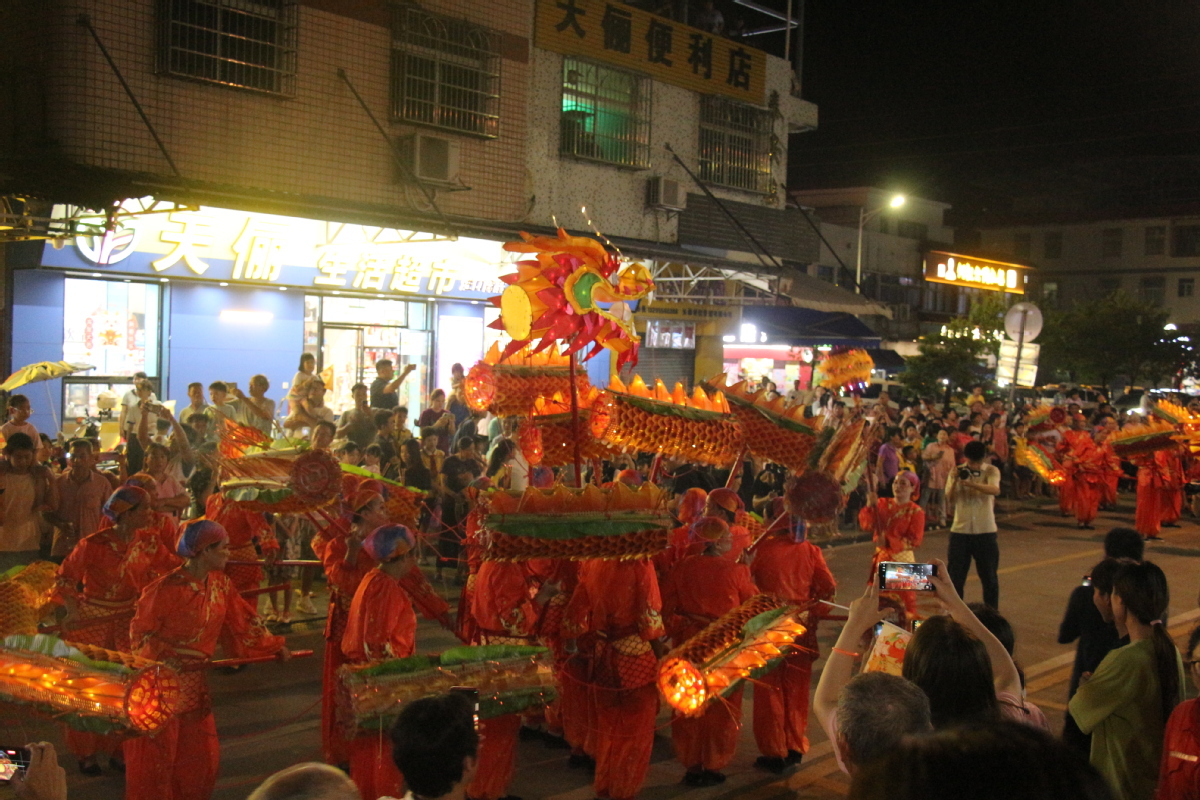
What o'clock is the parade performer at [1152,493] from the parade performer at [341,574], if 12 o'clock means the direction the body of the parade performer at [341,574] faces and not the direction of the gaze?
the parade performer at [1152,493] is roughly at 11 o'clock from the parade performer at [341,574].

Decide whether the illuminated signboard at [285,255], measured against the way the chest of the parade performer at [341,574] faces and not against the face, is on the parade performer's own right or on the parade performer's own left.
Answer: on the parade performer's own left

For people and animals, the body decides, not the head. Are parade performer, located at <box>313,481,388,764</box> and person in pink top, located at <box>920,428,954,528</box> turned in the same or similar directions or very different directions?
very different directions

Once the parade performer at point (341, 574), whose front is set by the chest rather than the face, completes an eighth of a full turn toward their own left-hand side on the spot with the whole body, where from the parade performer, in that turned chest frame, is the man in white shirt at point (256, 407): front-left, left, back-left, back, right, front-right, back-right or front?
front-left

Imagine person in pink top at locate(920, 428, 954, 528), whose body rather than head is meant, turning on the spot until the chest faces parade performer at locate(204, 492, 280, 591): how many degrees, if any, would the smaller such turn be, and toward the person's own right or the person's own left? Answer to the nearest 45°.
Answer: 0° — they already face them

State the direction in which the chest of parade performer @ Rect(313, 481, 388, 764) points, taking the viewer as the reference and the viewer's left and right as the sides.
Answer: facing to the right of the viewer

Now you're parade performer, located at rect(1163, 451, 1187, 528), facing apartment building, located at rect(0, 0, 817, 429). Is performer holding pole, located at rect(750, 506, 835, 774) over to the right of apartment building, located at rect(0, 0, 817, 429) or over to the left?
left

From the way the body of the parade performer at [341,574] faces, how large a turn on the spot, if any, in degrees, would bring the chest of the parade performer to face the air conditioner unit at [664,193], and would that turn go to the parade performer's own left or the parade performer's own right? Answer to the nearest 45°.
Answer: approximately 45° to the parade performer's own left

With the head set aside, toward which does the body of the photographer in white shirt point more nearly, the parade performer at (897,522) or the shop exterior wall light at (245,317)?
the parade performer

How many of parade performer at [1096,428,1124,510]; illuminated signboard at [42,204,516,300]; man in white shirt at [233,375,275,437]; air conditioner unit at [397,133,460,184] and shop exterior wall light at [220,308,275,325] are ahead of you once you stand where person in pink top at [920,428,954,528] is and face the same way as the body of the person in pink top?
4

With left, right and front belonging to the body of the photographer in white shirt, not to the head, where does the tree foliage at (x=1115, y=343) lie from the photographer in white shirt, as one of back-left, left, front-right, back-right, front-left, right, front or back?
back
